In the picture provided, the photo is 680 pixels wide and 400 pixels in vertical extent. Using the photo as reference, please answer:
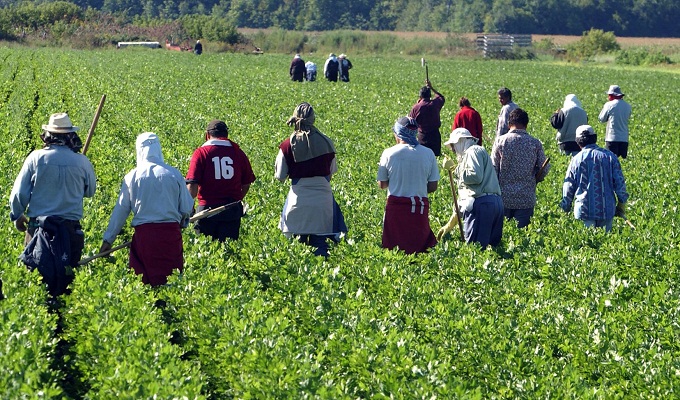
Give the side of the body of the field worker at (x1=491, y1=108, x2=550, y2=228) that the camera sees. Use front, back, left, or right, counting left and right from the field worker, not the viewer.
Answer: back

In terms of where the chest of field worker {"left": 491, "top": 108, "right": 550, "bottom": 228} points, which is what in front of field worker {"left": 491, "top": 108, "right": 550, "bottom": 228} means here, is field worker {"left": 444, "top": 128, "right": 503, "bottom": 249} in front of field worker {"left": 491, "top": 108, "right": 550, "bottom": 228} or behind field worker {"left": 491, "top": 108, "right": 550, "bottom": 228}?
behind

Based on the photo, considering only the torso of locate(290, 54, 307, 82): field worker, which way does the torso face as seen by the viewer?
away from the camera

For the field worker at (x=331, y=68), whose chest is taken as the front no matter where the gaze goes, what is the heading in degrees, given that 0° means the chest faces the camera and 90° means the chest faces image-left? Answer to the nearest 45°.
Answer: approximately 180°

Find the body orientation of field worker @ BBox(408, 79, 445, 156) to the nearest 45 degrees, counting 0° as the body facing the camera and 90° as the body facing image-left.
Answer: approximately 180°

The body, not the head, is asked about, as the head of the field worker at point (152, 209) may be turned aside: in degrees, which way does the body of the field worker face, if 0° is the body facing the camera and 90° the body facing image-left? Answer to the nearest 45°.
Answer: approximately 180°

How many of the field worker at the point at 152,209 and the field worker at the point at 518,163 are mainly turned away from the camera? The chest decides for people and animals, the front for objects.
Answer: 2

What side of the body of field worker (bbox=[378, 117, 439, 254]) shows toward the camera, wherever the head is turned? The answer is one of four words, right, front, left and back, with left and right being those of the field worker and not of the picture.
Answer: back

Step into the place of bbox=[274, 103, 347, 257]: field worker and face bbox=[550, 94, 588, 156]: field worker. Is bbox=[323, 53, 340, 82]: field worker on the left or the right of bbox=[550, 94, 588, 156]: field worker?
left

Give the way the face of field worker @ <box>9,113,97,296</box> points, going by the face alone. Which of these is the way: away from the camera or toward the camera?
away from the camera

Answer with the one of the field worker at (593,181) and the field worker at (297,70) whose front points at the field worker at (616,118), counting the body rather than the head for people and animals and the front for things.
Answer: the field worker at (593,181)

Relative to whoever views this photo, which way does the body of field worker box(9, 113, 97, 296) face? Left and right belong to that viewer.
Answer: facing away from the viewer

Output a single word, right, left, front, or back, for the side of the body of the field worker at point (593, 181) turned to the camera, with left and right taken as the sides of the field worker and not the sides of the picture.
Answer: back

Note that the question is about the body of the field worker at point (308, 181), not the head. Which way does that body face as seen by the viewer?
away from the camera

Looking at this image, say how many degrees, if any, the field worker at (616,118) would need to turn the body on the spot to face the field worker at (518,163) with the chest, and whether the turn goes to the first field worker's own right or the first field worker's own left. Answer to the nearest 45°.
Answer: approximately 135° to the first field worker's own left
